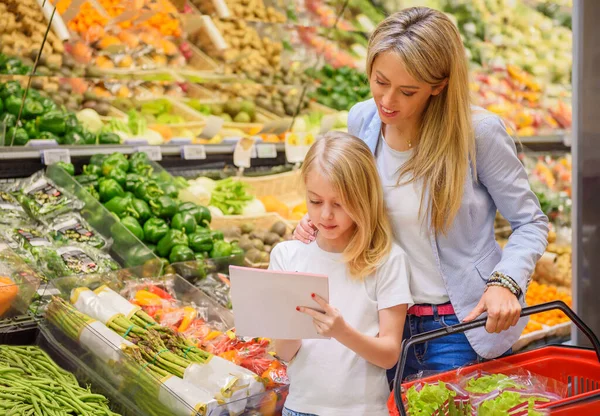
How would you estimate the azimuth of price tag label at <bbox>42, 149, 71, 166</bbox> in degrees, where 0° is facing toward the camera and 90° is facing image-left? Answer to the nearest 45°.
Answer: approximately 0°

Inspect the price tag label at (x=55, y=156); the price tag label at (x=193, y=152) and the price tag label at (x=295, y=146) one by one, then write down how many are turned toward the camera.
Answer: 3

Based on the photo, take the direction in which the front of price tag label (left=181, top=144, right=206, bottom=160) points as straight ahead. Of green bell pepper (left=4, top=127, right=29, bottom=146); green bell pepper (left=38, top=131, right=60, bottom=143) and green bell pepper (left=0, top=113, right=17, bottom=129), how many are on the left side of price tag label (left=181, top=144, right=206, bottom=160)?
0

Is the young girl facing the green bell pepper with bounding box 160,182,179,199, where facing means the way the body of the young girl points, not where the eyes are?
no

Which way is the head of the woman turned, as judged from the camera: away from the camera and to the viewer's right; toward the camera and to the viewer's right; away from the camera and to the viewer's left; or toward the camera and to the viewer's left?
toward the camera and to the viewer's left

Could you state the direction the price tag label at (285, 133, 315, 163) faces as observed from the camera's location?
facing the viewer

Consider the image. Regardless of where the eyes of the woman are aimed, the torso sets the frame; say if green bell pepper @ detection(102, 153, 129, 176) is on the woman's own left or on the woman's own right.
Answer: on the woman's own right

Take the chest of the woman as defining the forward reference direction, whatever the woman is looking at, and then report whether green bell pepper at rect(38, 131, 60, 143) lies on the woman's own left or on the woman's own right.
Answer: on the woman's own right

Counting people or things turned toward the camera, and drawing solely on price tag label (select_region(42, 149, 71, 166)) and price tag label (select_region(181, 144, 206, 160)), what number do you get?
2

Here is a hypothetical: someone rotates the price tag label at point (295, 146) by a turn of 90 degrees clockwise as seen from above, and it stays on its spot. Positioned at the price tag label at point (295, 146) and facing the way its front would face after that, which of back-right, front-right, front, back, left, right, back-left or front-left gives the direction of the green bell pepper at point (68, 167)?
front-left

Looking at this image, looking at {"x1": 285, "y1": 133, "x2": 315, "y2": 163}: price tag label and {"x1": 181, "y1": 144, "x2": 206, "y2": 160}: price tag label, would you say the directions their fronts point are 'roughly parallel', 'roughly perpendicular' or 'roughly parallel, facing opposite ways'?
roughly parallel

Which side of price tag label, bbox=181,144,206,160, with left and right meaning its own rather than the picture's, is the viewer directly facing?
front

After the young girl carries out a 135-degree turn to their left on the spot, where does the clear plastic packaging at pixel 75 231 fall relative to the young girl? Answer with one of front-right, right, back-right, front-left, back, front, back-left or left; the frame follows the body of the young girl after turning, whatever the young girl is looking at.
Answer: back-left

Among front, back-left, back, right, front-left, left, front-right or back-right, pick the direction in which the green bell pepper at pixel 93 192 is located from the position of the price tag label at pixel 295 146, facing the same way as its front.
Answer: front-right

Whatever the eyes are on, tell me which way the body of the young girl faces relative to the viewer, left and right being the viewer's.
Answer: facing the viewer and to the left of the viewer
